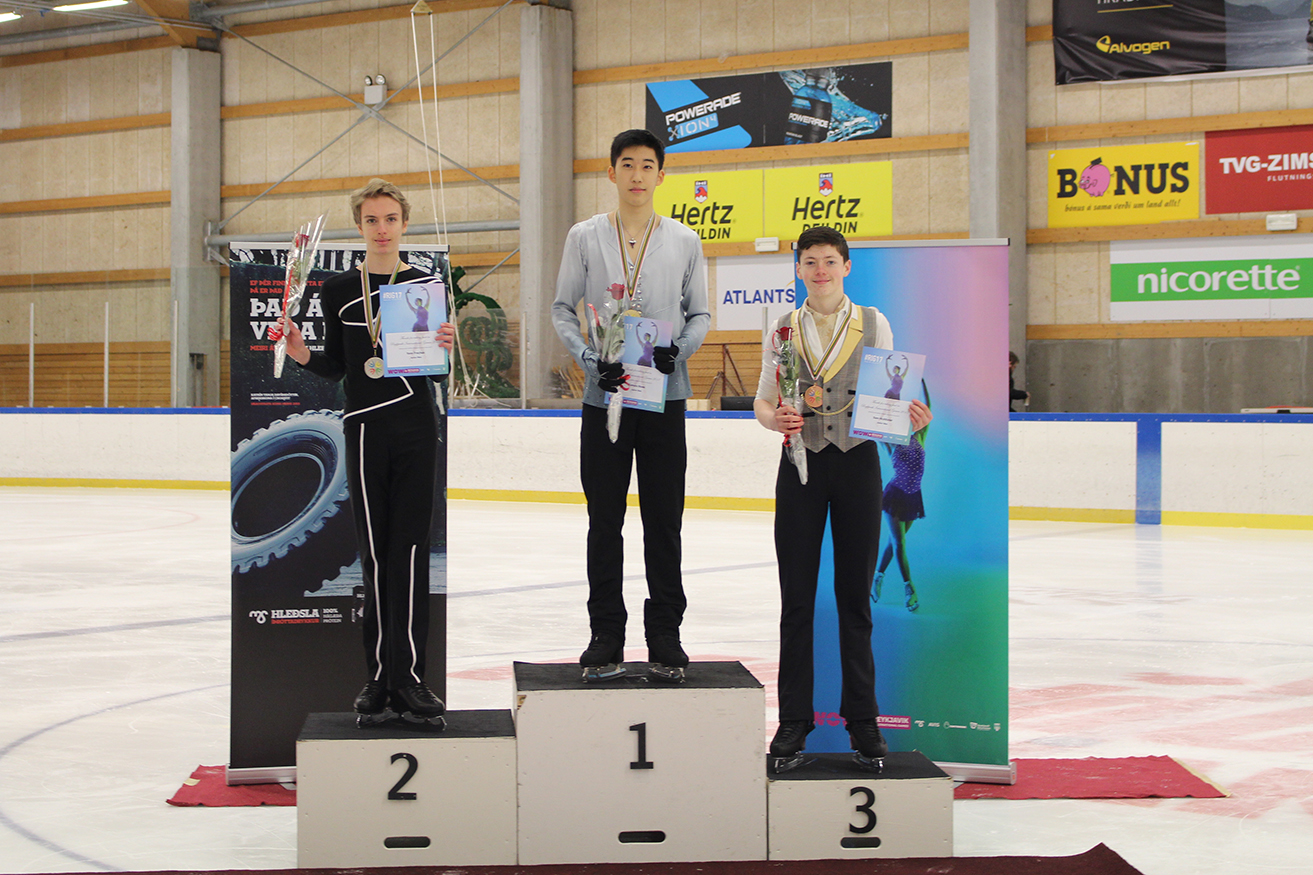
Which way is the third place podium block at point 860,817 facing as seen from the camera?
toward the camera

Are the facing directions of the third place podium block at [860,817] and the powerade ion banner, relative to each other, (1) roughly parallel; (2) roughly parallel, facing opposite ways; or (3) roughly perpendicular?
roughly parallel

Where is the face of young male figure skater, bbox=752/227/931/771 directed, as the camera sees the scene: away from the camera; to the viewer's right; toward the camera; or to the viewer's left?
toward the camera

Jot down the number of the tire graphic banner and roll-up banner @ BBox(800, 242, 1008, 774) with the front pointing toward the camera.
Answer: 2

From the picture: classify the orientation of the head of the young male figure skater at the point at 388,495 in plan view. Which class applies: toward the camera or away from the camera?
toward the camera

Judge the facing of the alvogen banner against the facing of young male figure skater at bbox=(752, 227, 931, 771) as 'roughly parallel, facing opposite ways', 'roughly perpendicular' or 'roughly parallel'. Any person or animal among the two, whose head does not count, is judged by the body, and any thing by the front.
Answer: roughly parallel

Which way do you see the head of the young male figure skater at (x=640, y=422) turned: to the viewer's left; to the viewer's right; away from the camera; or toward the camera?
toward the camera

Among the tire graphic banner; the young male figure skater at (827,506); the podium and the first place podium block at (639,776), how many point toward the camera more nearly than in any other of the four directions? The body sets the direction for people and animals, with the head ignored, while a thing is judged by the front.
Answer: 4

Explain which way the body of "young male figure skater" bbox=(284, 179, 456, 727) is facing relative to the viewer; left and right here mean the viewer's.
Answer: facing the viewer

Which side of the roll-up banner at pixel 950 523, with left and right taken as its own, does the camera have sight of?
front

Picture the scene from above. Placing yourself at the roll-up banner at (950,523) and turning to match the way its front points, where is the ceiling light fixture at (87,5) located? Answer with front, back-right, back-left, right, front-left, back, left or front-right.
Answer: back-right

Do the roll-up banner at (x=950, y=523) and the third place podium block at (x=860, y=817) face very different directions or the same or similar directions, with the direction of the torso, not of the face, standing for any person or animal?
same or similar directions

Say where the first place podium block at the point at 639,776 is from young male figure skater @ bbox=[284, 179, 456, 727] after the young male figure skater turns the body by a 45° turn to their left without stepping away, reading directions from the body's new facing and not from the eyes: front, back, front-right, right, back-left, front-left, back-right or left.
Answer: front
